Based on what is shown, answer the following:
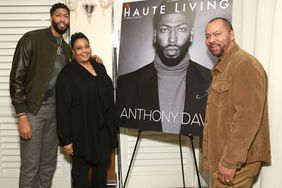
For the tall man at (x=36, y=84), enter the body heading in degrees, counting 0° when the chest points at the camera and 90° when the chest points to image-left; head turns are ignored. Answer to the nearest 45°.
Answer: approximately 315°

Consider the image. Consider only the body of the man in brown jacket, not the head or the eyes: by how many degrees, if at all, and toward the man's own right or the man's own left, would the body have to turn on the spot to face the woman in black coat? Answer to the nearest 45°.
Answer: approximately 45° to the man's own right

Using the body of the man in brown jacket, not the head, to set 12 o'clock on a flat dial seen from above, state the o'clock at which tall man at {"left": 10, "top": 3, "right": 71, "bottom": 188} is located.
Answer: The tall man is roughly at 2 o'clock from the man in brown jacket.

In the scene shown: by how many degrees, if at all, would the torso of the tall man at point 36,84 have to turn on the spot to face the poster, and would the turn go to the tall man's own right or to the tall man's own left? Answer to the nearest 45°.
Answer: approximately 45° to the tall man's own left

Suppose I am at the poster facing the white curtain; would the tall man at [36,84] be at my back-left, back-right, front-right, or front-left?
back-right

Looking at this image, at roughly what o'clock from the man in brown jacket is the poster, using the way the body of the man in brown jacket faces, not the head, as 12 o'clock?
The poster is roughly at 3 o'clock from the man in brown jacket.
